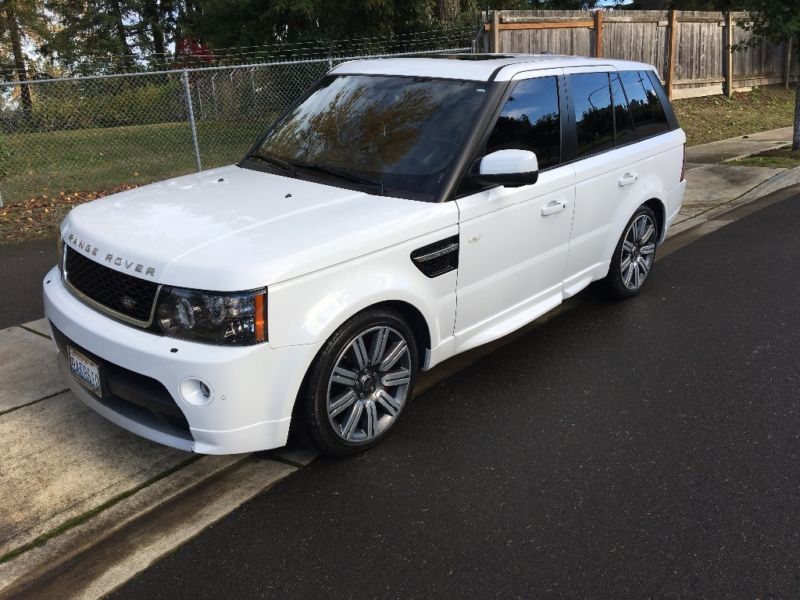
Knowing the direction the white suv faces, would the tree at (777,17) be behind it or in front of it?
behind

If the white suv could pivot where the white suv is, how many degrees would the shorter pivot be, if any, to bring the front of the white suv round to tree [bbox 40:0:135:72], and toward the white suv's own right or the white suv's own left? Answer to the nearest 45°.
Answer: approximately 135° to the white suv's own right

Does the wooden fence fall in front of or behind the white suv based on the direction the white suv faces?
behind

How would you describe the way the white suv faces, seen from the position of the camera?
facing the viewer and to the left of the viewer

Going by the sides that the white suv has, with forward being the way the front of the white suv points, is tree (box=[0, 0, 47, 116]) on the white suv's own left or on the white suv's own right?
on the white suv's own right
